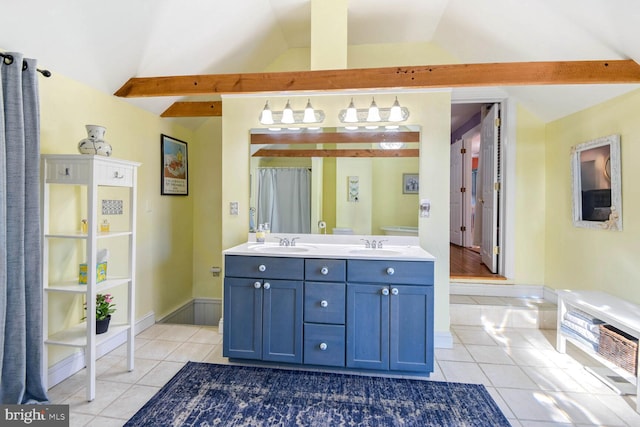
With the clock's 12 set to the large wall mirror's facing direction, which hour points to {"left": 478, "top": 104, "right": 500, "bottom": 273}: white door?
The white door is roughly at 8 o'clock from the large wall mirror.

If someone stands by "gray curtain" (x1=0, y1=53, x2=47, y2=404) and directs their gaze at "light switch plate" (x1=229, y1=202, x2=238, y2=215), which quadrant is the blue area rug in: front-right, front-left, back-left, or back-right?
front-right

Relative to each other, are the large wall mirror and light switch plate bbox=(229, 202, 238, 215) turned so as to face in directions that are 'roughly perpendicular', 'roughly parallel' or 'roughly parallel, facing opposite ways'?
roughly parallel

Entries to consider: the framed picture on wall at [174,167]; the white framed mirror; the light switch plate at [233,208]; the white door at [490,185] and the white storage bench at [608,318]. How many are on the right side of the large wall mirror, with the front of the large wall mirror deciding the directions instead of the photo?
2

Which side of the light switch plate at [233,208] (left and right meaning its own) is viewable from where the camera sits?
front

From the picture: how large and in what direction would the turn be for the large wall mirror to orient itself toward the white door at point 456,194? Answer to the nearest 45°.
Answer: approximately 135° to its left

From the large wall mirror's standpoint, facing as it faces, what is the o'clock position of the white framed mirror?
The white framed mirror is roughly at 9 o'clock from the large wall mirror.

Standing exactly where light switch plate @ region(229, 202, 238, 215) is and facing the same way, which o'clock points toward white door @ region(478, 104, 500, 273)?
The white door is roughly at 9 o'clock from the light switch plate.

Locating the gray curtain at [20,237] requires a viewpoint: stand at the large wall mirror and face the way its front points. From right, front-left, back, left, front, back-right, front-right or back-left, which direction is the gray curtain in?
front-right

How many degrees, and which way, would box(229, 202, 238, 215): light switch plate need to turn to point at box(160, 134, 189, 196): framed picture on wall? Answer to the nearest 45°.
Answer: approximately 135° to its right

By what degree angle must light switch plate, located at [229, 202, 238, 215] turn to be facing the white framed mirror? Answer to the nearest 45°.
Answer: approximately 90° to its left

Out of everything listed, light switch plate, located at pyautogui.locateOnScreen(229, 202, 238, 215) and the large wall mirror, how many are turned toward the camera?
2

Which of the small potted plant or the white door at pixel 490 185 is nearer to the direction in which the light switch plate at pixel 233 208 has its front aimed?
the small potted plant

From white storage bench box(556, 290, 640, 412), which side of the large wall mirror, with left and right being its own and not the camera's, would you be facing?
left

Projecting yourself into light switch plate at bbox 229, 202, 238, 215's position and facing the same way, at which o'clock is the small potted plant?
The small potted plant is roughly at 2 o'clock from the light switch plate.

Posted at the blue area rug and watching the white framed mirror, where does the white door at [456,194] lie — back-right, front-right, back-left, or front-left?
front-left

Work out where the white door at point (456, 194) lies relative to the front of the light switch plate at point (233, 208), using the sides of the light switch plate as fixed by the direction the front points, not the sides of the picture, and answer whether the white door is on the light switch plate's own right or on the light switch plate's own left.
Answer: on the light switch plate's own left

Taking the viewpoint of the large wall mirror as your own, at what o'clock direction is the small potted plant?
The small potted plant is roughly at 2 o'clock from the large wall mirror.
